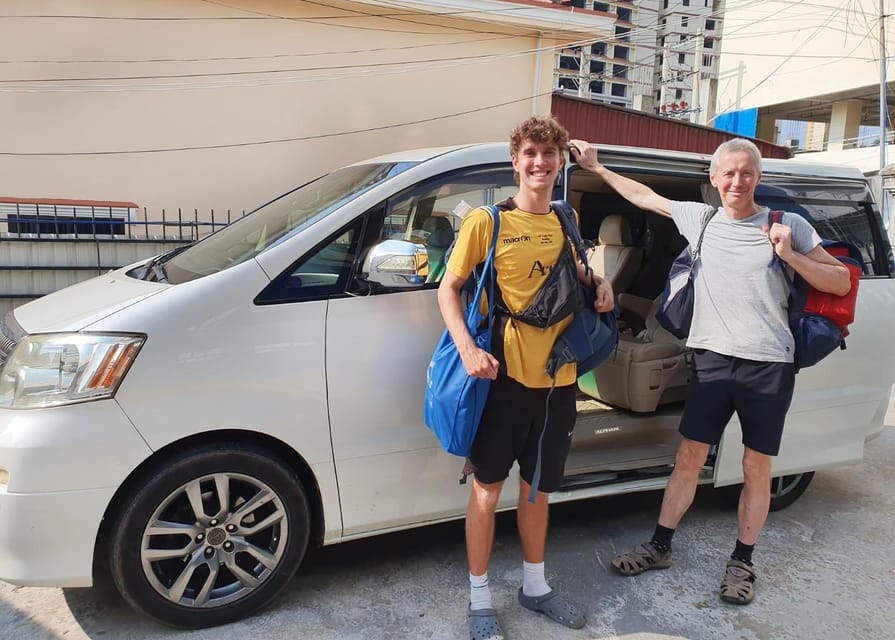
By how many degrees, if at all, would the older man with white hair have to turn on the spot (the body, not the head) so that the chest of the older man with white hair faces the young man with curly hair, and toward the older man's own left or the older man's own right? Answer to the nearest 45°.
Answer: approximately 45° to the older man's own right

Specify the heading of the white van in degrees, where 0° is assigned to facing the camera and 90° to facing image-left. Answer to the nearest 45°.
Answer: approximately 45°

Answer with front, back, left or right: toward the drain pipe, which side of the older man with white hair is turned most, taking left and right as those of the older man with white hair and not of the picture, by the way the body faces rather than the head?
back

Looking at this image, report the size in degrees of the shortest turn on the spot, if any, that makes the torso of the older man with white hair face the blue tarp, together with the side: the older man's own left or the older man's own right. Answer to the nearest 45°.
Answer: approximately 180°

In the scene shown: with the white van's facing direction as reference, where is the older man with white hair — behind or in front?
behind

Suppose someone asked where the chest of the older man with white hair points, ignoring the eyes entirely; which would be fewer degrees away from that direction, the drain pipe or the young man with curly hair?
the young man with curly hair
